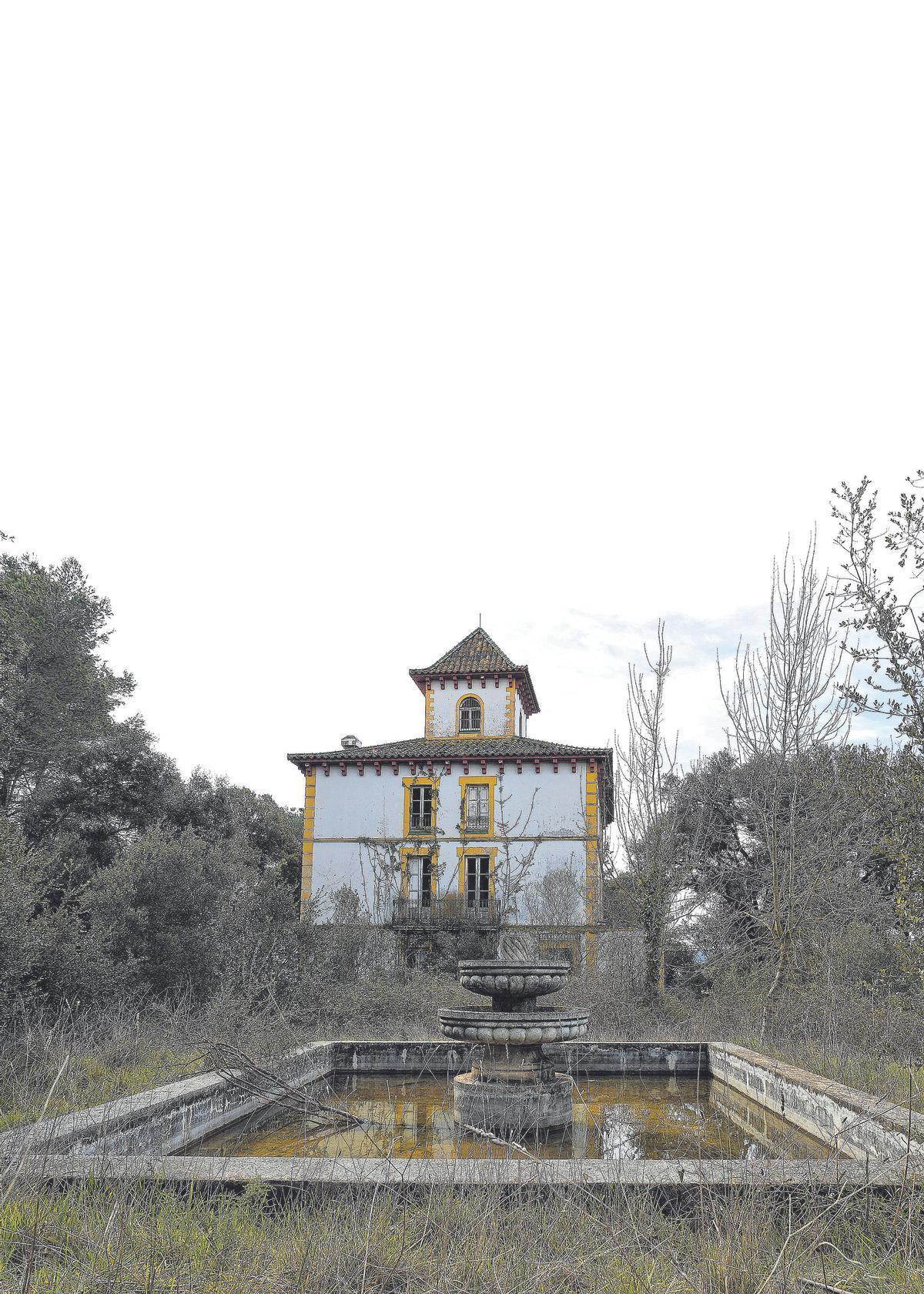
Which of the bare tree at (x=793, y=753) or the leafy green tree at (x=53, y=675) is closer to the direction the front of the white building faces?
the bare tree

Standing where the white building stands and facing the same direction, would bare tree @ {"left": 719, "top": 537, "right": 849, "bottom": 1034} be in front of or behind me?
in front

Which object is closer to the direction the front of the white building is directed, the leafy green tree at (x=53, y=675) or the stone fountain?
the stone fountain

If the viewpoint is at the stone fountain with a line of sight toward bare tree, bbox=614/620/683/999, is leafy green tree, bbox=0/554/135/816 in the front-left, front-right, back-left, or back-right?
front-left

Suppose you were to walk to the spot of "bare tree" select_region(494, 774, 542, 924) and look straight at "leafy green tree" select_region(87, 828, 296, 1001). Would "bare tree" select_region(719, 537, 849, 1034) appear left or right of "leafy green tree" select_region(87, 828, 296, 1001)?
left

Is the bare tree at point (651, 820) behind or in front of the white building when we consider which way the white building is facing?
in front

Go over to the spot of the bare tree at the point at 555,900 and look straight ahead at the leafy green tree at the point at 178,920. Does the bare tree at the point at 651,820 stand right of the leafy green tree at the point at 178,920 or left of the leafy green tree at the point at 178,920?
left

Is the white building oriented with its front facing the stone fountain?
yes

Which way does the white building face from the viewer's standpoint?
toward the camera

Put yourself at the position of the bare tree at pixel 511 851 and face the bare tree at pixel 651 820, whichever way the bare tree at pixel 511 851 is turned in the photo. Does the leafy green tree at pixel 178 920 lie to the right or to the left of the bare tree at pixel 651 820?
right

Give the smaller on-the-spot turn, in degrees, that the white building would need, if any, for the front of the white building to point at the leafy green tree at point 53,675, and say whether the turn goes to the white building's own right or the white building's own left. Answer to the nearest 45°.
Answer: approximately 45° to the white building's own right
